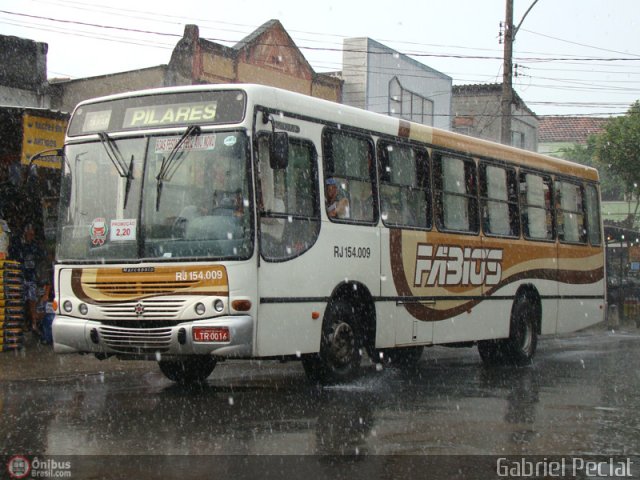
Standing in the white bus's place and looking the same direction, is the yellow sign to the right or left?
on its right

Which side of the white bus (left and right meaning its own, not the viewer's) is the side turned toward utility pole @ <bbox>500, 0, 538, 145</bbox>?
back

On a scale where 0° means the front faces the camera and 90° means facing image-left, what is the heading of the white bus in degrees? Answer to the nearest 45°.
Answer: approximately 45°

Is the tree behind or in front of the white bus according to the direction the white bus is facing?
behind
